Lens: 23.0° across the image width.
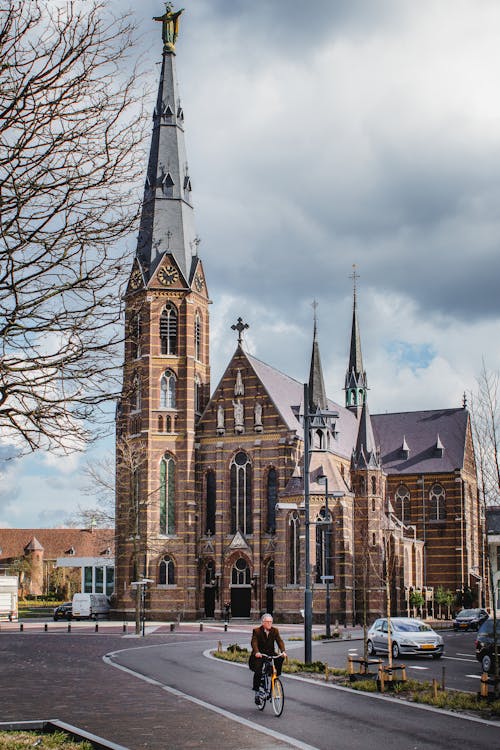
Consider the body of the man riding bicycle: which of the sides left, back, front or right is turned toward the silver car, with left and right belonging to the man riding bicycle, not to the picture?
back

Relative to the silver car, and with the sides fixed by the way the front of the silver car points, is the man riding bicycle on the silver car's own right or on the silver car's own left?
on the silver car's own right

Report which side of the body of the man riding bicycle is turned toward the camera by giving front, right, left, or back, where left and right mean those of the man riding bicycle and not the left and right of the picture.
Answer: front

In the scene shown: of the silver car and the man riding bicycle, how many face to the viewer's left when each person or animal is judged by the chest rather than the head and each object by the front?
0
